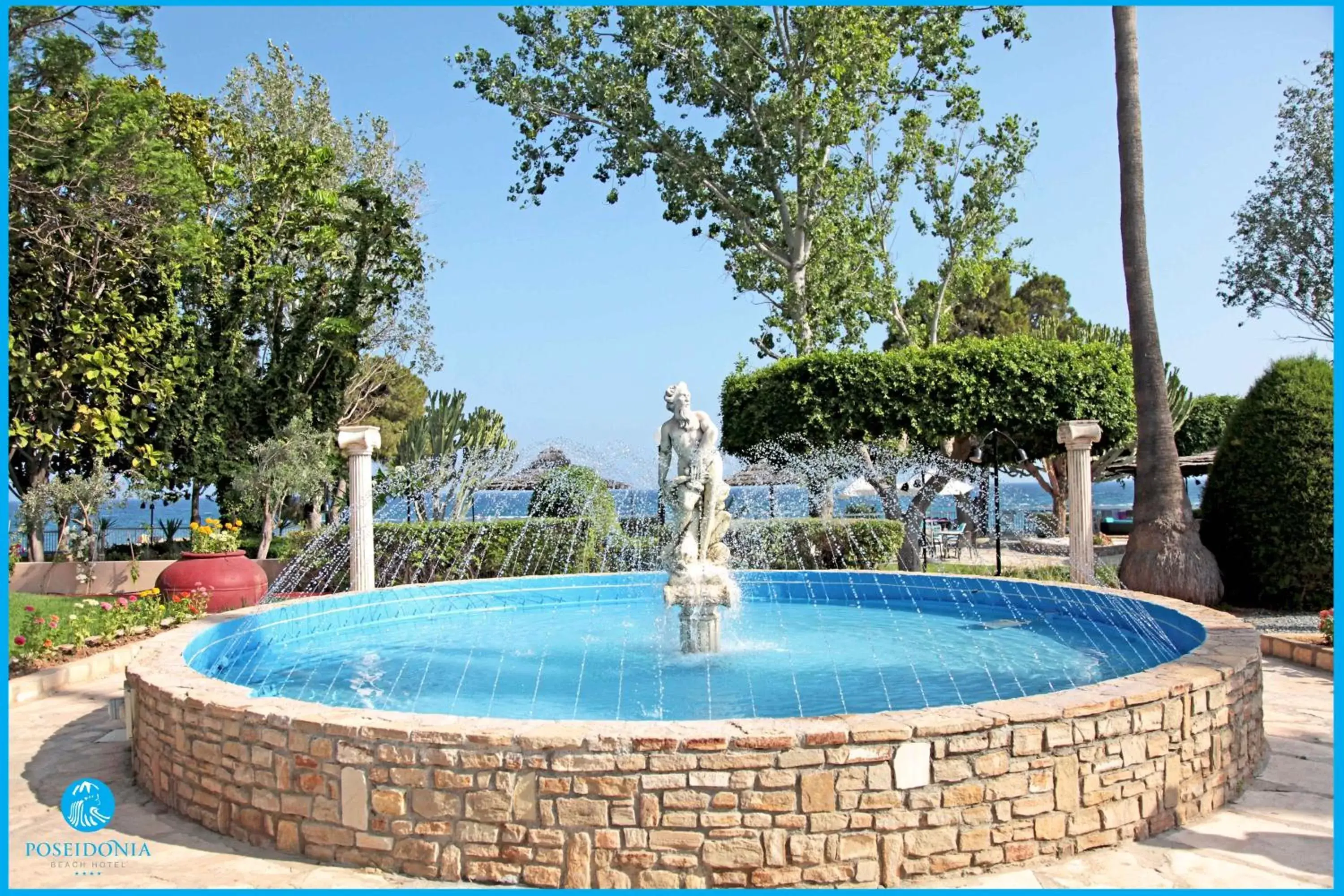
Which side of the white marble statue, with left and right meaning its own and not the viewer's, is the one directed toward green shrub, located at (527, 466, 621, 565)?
back

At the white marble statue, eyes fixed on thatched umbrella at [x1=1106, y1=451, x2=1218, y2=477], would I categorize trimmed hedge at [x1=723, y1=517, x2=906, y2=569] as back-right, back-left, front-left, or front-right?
front-left

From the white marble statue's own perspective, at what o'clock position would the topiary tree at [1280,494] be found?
The topiary tree is roughly at 8 o'clock from the white marble statue.

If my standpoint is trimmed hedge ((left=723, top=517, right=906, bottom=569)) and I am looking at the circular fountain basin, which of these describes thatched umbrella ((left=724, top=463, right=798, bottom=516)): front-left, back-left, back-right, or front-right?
back-right

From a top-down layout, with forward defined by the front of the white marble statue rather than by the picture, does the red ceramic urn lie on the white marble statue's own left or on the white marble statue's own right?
on the white marble statue's own right

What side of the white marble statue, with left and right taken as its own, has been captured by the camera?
front

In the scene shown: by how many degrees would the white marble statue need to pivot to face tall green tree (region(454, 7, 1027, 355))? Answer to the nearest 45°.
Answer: approximately 180°

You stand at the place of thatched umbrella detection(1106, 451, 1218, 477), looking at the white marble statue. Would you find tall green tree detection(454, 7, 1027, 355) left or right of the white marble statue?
right

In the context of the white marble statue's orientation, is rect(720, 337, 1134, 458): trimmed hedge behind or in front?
behind

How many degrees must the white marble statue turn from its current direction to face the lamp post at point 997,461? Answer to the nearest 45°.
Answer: approximately 135° to its left

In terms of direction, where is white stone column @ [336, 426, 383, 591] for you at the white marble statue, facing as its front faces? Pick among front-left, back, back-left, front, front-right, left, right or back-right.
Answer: back-right
